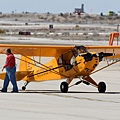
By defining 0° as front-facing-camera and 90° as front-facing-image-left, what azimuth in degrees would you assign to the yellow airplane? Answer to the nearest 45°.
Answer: approximately 315°
